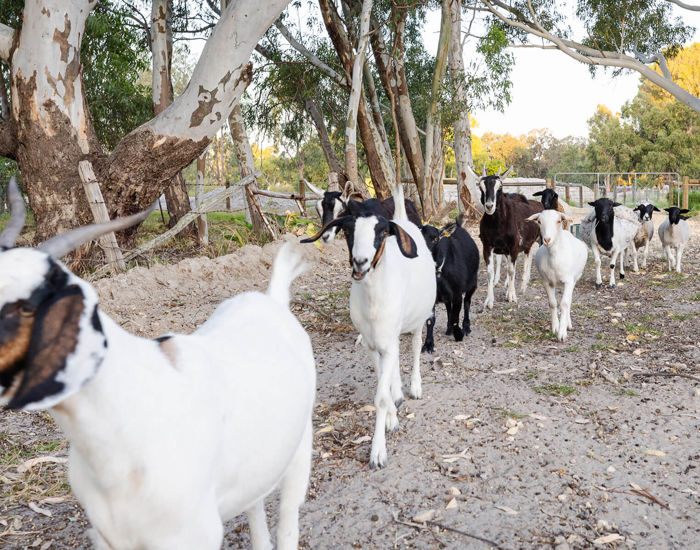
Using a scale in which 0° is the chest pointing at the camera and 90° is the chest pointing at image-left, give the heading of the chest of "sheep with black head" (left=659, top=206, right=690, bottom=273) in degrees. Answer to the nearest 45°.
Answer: approximately 0°

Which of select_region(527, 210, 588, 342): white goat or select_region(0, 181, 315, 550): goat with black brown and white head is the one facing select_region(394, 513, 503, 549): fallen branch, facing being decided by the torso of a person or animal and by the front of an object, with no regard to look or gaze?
the white goat

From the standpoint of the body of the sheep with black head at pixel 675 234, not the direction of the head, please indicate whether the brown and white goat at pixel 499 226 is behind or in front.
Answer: in front

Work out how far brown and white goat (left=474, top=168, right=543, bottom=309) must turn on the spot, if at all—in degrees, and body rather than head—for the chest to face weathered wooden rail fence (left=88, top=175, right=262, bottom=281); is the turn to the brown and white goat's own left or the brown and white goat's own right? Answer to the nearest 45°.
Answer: approximately 45° to the brown and white goat's own right

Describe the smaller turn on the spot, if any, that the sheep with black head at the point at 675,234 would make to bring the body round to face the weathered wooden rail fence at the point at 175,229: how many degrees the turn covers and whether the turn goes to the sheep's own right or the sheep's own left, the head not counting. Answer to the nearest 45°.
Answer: approximately 45° to the sheep's own right

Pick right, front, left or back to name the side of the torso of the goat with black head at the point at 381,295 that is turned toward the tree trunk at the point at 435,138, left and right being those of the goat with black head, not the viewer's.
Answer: back

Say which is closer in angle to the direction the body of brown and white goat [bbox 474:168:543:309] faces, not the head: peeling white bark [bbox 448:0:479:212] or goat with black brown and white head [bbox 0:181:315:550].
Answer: the goat with black brown and white head

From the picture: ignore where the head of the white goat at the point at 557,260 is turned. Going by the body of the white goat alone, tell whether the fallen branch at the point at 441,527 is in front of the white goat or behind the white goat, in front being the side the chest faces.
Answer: in front

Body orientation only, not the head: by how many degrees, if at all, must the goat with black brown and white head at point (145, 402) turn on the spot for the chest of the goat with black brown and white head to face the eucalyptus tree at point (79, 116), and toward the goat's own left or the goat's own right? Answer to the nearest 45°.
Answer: approximately 135° to the goat's own right

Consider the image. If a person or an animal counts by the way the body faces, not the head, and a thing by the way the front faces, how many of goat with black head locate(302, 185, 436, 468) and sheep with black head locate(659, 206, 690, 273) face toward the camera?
2
